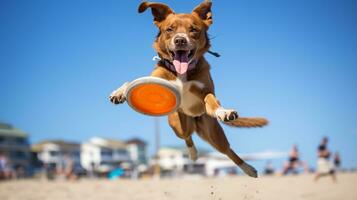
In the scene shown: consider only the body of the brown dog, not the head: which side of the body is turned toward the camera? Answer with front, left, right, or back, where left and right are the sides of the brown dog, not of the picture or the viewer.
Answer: front

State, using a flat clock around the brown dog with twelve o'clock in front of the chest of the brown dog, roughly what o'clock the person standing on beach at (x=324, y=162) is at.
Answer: The person standing on beach is roughly at 7 o'clock from the brown dog.
